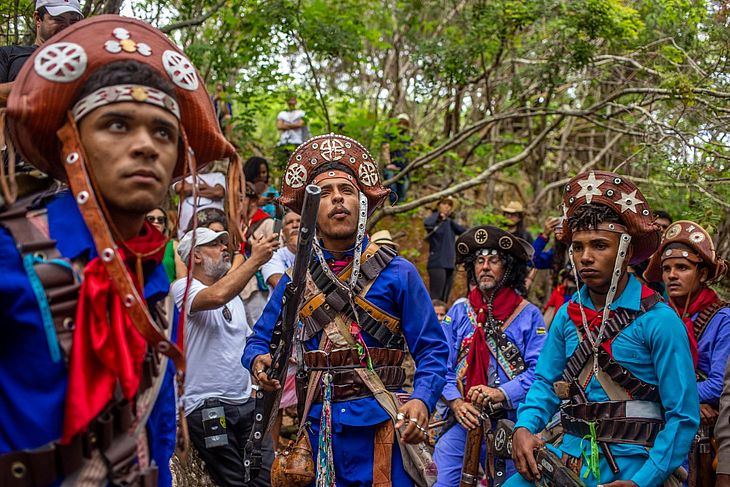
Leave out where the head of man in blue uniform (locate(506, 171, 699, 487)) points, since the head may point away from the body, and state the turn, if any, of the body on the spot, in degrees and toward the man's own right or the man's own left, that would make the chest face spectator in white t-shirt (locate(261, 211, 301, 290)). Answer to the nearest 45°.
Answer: approximately 90° to the man's own right

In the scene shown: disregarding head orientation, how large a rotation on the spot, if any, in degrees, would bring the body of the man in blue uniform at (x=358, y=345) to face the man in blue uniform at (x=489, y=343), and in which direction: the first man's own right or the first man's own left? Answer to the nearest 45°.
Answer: approximately 135° to the first man's own left

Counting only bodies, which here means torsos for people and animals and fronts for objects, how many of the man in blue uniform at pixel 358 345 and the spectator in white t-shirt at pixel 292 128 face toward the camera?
2

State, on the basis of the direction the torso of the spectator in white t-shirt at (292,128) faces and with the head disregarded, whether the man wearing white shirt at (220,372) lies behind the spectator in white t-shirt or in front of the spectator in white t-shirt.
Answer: in front

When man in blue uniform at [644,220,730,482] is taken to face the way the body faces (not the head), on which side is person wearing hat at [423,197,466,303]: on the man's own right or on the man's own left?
on the man's own right

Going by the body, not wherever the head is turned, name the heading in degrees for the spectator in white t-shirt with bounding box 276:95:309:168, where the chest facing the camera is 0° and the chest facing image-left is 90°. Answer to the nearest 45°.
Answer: approximately 0°

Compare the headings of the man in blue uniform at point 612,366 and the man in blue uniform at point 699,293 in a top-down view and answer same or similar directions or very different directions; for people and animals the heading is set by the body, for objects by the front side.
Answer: same or similar directions

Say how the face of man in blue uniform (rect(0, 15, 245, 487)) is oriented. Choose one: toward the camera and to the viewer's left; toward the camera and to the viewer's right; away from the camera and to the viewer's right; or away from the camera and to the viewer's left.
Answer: toward the camera and to the viewer's right

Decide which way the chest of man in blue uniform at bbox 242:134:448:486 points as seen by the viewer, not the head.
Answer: toward the camera

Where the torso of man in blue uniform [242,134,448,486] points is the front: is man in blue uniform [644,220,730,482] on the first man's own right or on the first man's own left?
on the first man's own left

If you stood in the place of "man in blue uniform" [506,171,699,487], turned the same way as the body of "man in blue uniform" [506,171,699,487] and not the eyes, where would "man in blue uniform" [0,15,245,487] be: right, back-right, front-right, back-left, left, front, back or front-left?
front

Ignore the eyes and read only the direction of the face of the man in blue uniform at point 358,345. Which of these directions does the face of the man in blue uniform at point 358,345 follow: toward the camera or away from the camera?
toward the camera

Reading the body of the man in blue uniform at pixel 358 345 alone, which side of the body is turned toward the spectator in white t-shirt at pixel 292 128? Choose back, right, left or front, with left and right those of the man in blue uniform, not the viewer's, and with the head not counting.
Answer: back

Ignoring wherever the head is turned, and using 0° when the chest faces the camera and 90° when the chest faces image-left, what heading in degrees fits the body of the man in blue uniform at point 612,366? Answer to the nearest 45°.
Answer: approximately 45°

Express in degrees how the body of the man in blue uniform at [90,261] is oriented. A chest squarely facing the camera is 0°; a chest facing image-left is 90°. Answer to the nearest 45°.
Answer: approximately 315°

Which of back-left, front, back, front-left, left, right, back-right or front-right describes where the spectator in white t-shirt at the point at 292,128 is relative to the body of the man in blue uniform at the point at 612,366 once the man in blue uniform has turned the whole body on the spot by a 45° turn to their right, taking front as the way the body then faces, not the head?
front-right

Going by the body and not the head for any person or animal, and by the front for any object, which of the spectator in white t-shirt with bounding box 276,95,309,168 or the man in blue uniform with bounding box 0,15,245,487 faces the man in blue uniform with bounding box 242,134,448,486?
the spectator in white t-shirt

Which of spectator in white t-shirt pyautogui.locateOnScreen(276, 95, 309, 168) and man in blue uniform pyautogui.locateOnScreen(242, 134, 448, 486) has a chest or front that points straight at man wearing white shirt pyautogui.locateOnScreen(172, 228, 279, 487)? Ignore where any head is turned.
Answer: the spectator in white t-shirt

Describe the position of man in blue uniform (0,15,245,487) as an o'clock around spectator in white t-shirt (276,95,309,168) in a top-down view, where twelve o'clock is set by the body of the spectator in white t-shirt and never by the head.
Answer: The man in blue uniform is roughly at 12 o'clock from the spectator in white t-shirt.
